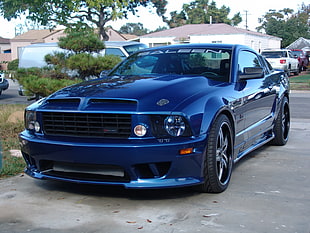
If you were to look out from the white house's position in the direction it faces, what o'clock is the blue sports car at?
The blue sports car is roughly at 12 o'clock from the white house.

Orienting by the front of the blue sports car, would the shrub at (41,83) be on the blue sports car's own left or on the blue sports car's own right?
on the blue sports car's own right

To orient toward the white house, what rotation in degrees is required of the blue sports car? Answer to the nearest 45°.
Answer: approximately 135° to its right

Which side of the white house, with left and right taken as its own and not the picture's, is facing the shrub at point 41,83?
front

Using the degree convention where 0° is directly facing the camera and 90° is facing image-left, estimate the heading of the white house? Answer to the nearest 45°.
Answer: approximately 0°

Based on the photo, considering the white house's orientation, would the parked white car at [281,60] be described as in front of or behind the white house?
in front

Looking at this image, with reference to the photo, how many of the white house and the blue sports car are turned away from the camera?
0

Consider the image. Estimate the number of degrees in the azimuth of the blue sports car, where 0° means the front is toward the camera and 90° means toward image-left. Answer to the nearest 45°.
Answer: approximately 45°

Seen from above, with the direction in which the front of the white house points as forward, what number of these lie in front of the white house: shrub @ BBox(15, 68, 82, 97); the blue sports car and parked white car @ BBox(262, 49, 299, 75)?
3
